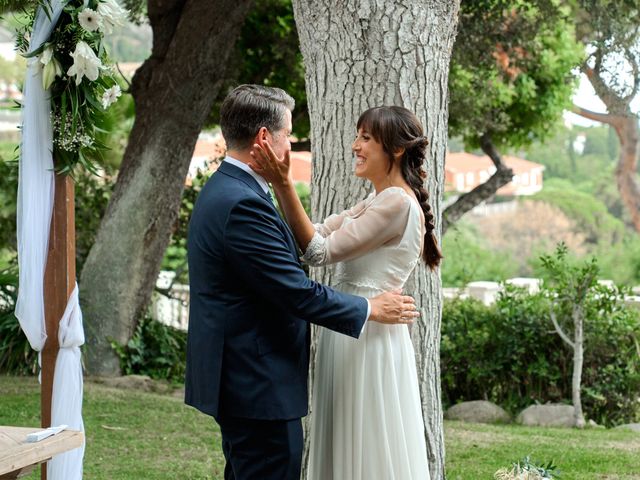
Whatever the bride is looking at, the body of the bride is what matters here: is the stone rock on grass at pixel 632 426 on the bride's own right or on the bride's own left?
on the bride's own right

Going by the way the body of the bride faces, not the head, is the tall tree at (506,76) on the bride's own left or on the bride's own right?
on the bride's own right

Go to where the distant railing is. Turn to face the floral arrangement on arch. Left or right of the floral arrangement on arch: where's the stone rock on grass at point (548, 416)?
left

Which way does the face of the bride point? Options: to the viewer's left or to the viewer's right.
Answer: to the viewer's left

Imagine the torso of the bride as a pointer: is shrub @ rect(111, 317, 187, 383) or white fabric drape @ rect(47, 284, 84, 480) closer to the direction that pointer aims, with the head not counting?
the white fabric drape

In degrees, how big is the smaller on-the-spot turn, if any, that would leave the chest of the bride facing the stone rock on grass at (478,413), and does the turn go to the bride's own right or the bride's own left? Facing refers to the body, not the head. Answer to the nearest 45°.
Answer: approximately 90° to the bride's own right

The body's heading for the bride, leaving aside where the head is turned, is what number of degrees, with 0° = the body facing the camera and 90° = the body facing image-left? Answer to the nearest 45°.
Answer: approximately 90°

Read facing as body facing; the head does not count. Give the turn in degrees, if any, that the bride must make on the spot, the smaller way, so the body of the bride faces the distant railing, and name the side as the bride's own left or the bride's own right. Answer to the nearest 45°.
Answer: approximately 90° to the bride's own right

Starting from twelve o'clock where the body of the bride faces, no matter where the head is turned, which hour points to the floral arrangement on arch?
The floral arrangement on arch is roughly at 1 o'clock from the bride.

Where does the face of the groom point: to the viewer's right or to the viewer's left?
to the viewer's right
